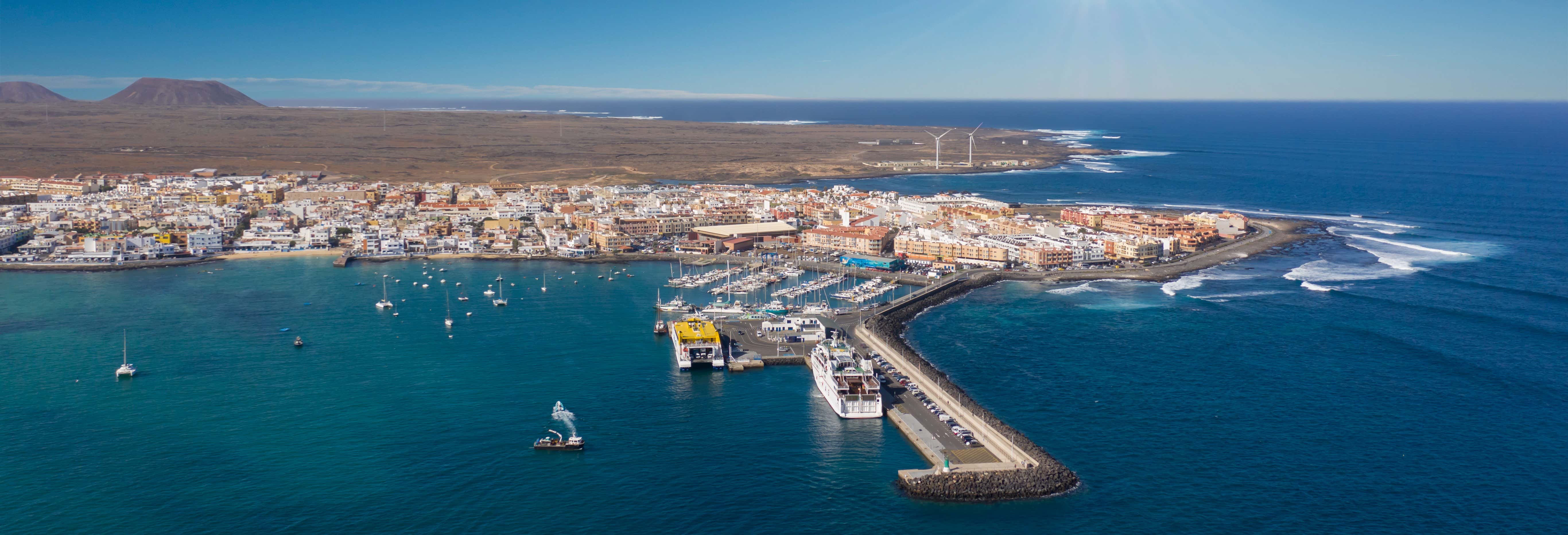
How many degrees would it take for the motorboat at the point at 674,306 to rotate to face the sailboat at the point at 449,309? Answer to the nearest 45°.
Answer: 0° — it already faces it

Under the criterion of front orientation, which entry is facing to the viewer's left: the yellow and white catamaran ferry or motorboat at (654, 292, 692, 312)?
the motorboat

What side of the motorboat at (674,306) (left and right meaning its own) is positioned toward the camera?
left

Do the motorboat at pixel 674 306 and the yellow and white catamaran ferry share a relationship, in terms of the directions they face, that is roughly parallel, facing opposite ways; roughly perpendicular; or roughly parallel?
roughly perpendicular

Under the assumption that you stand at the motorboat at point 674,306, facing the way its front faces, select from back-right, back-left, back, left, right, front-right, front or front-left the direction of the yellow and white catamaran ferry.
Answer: left

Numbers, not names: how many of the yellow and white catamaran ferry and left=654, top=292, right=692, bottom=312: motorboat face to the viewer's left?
1
